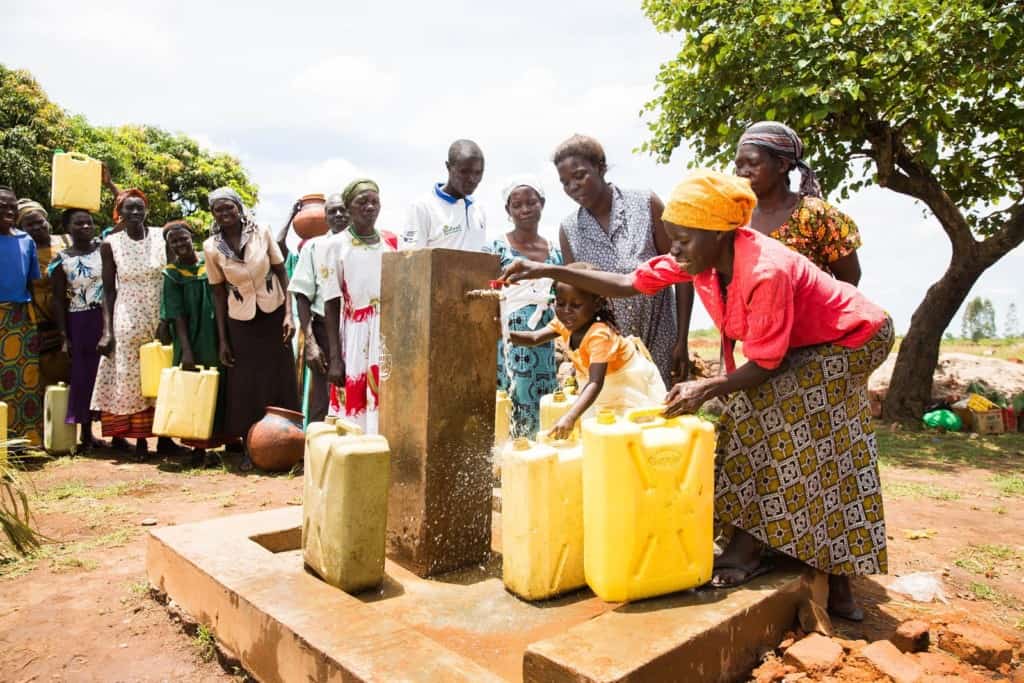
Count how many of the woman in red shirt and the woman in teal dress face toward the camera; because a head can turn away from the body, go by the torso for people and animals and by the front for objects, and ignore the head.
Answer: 1

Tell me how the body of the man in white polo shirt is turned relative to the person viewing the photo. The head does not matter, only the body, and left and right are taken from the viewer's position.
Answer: facing the viewer and to the right of the viewer

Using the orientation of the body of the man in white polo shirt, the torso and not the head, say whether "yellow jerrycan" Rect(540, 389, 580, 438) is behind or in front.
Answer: in front

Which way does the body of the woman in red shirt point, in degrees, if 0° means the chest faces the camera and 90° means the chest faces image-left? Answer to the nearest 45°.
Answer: approximately 90°

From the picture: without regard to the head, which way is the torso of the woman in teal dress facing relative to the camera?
toward the camera

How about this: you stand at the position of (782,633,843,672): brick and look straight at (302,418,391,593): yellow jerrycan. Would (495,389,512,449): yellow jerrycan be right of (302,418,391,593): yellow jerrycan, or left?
right

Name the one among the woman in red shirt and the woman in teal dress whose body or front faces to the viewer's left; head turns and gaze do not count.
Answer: the woman in red shirt

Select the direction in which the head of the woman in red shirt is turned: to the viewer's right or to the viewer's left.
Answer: to the viewer's left

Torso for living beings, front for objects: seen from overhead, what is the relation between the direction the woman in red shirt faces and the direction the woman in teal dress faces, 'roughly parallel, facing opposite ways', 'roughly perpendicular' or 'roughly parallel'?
roughly perpendicular

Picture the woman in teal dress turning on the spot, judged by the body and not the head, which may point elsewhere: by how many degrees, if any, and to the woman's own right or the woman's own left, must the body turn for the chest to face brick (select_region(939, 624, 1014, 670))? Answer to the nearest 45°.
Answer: approximately 45° to the woman's own left

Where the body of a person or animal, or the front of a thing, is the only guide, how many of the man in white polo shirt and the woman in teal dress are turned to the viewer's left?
0

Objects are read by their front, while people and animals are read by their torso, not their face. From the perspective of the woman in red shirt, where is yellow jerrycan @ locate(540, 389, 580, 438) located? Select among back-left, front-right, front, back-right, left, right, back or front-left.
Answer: front-right

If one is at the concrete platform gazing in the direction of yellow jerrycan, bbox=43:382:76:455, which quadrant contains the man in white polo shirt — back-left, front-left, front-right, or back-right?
front-right

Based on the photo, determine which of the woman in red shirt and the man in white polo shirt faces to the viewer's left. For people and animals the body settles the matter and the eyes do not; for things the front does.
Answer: the woman in red shirt

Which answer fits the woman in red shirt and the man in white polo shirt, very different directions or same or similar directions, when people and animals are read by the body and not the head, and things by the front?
very different directions
